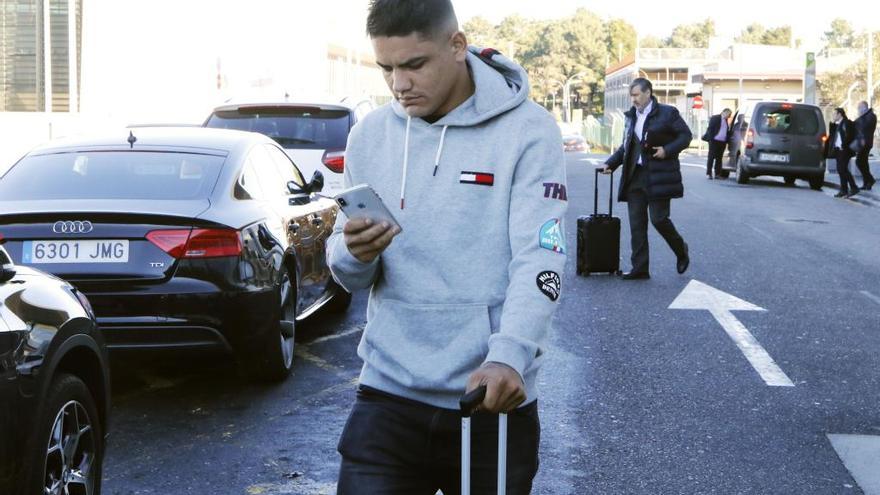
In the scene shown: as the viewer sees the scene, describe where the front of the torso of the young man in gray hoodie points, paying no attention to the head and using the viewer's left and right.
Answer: facing the viewer and to the left of the viewer

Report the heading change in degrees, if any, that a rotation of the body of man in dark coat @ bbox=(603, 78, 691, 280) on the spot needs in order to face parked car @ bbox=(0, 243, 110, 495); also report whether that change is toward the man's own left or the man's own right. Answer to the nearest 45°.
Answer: approximately 45° to the man's own left

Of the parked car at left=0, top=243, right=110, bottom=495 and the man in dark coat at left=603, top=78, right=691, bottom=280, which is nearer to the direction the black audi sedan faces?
the man in dark coat

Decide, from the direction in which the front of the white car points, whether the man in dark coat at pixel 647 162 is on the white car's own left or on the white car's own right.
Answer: on the white car's own right

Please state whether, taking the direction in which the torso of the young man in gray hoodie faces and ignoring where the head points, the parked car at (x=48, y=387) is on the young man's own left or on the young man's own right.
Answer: on the young man's own right

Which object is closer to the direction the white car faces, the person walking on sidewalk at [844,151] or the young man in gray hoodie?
the person walking on sidewalk

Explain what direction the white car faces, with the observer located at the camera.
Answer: facing away from the viewer and to the right of the viewer

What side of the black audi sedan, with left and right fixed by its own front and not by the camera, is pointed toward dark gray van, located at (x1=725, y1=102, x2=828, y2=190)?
front

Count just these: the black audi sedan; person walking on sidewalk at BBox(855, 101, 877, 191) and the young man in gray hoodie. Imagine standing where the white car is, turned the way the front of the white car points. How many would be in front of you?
1

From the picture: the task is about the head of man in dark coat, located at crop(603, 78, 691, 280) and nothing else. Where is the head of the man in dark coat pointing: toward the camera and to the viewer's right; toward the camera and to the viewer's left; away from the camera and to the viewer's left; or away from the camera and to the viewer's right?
toward the camera and to the viewer's left

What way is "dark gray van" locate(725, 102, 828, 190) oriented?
away from the camera
